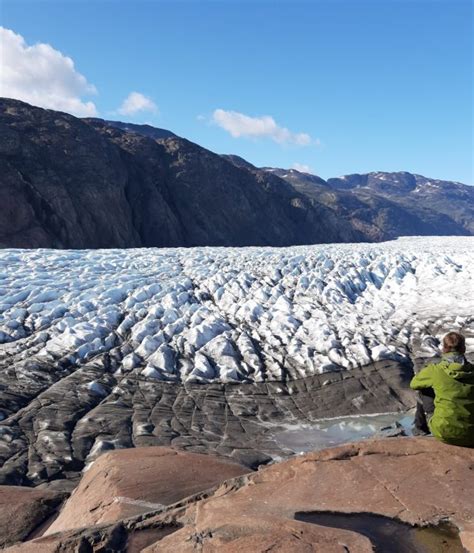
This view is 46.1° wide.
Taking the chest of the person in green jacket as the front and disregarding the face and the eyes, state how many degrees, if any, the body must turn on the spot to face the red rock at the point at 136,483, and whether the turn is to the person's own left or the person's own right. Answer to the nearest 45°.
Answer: approximately 90° to the person's own left

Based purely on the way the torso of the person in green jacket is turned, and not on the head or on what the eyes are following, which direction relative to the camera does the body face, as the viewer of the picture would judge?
away from the camera

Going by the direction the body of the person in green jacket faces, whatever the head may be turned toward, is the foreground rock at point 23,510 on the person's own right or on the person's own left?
on the person's own left
